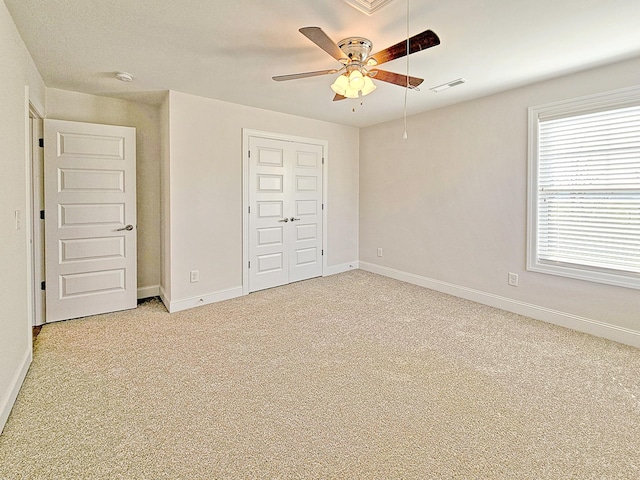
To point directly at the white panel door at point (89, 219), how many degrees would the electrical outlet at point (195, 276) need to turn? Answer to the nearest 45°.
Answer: approximately 90° to its right

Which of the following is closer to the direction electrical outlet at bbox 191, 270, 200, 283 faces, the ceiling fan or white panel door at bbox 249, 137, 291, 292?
the ceiling fan

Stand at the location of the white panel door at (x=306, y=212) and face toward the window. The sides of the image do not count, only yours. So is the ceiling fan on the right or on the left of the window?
right

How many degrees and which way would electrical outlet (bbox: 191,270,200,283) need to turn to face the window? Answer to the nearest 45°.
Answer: approximately 45° to its left

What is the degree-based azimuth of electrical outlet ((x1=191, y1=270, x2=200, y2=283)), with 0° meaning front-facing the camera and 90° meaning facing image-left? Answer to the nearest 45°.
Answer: approximately 0°

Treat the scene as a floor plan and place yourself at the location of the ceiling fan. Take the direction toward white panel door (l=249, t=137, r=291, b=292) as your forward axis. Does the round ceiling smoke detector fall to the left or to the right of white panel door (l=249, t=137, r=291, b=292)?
left
